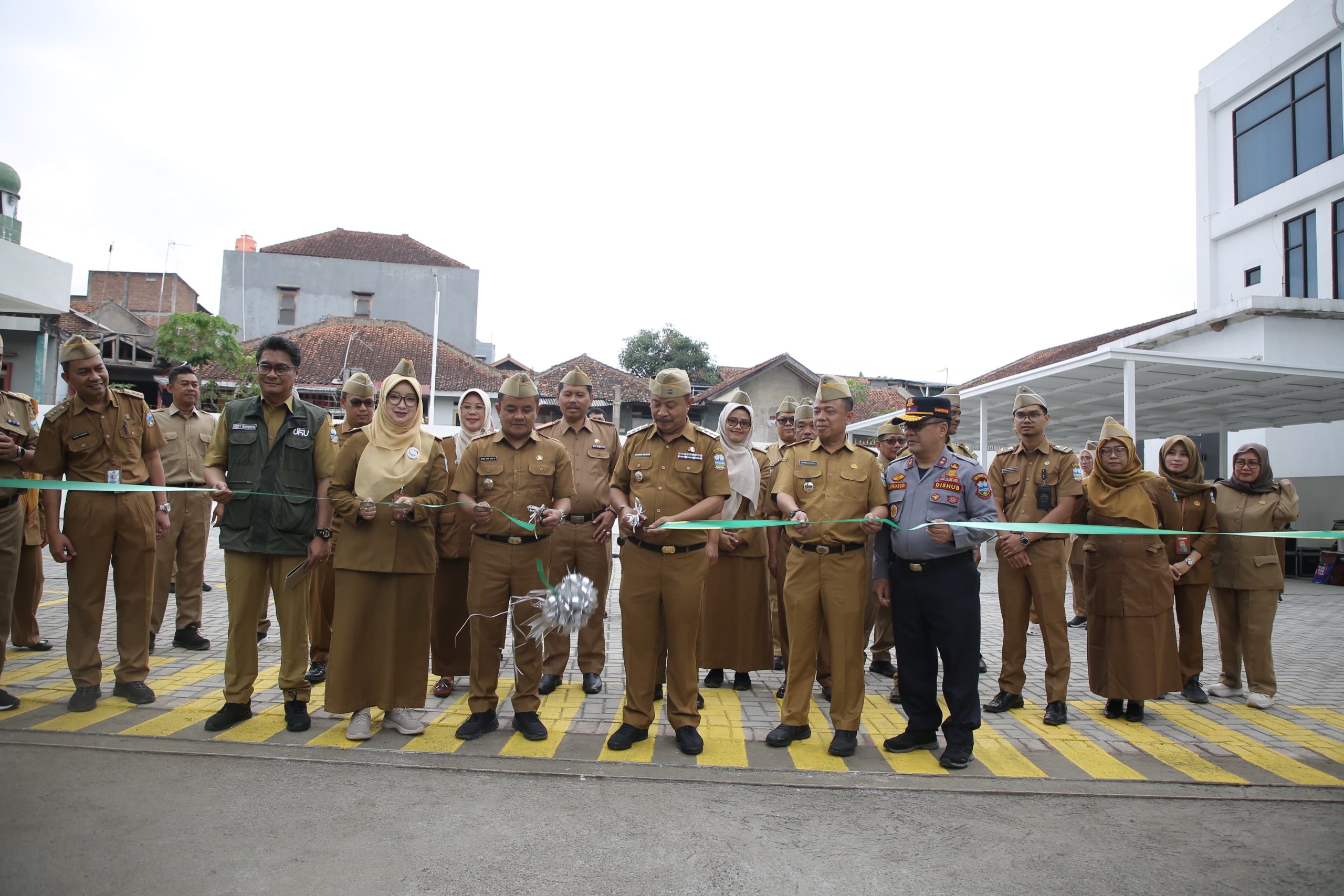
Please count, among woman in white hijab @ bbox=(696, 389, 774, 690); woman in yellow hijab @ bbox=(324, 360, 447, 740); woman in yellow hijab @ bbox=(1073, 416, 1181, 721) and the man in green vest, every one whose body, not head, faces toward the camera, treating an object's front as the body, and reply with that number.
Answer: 4

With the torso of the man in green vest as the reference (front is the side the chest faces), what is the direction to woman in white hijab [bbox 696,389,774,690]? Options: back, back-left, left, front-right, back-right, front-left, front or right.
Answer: left

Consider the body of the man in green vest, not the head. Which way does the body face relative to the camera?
toward the camera

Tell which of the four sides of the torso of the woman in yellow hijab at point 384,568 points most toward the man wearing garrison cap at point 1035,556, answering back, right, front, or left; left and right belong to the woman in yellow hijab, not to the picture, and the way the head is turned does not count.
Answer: left

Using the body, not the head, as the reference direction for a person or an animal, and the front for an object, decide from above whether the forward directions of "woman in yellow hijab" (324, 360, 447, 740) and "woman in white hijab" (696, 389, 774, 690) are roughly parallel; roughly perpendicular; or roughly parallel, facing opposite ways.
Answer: roughly parallel

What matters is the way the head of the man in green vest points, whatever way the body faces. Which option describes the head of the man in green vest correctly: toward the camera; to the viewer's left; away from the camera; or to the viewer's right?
toward the camera

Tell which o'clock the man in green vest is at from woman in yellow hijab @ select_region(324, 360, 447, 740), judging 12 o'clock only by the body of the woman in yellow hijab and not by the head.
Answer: The man in green vest is roughly at 4 o'clock from the woman in yellow hijab.

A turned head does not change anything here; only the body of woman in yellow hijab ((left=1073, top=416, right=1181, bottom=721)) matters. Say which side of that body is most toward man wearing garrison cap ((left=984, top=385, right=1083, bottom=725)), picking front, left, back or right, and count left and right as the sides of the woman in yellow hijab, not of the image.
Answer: right

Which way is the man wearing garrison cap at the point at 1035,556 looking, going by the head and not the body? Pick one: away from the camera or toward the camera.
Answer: toward the camera

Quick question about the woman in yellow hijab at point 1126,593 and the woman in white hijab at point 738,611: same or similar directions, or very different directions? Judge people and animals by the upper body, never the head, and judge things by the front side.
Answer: same or similar directions

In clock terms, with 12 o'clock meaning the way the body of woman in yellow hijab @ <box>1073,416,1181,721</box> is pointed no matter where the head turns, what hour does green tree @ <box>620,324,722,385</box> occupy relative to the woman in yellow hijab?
The green tree is roughly at 5 o'clock from the woman in yellow hijab.

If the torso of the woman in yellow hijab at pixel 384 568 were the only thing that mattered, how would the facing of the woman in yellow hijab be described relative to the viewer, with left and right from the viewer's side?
facing the viewer

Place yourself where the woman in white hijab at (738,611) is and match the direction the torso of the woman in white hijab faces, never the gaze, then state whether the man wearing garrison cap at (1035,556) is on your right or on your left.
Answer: on your left

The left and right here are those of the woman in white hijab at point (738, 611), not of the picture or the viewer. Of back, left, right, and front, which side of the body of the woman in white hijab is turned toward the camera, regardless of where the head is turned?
front
